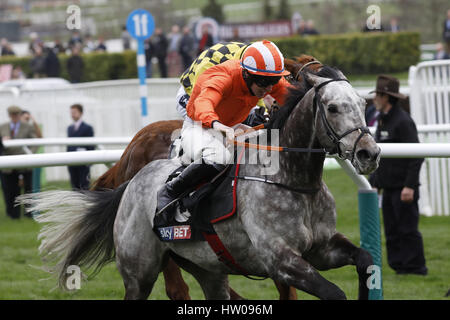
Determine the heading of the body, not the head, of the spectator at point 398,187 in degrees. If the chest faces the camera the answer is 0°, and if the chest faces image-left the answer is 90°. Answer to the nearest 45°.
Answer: approximately 90°

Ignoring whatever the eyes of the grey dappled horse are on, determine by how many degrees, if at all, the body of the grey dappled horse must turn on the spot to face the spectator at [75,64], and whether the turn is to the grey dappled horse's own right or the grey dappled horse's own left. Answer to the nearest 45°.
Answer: approximately 135° to the grey dappled horse's own left

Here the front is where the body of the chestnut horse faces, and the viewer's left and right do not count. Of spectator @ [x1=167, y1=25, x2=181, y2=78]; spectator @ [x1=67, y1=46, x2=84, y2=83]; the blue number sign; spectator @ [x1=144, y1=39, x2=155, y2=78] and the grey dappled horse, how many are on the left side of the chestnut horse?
4

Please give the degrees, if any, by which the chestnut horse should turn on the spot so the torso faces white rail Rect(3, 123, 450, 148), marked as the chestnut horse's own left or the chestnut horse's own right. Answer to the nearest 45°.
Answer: approximately 90° to the chestnut horse's own left

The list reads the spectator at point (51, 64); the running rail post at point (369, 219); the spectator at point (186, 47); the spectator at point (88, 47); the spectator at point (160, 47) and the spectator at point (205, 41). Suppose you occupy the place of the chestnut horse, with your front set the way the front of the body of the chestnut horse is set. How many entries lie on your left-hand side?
5

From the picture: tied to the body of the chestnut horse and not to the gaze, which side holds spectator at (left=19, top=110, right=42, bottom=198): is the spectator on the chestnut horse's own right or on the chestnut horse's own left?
on the chestnut horse's own left

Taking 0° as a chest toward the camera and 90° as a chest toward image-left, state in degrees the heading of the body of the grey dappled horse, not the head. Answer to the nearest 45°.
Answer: approximately 315°

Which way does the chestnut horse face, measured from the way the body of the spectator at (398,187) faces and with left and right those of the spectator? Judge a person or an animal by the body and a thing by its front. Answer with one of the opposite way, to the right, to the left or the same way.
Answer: the opposite way

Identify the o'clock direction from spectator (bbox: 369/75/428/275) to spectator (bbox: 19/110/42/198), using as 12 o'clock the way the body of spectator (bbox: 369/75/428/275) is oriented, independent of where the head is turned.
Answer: spectator (bbox: 19/110/42/198) is roughly at 1 o'clock from spectator (bbox: 369/75/428/275).

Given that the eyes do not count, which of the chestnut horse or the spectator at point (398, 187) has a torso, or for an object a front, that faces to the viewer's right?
the chestnut horse

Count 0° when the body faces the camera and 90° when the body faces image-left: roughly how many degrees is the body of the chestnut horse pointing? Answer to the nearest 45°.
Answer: approximately 270°

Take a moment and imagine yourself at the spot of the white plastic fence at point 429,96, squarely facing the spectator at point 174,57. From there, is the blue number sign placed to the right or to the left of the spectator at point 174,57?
left

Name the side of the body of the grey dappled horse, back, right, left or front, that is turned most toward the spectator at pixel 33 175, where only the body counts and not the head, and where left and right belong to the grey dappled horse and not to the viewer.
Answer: back
